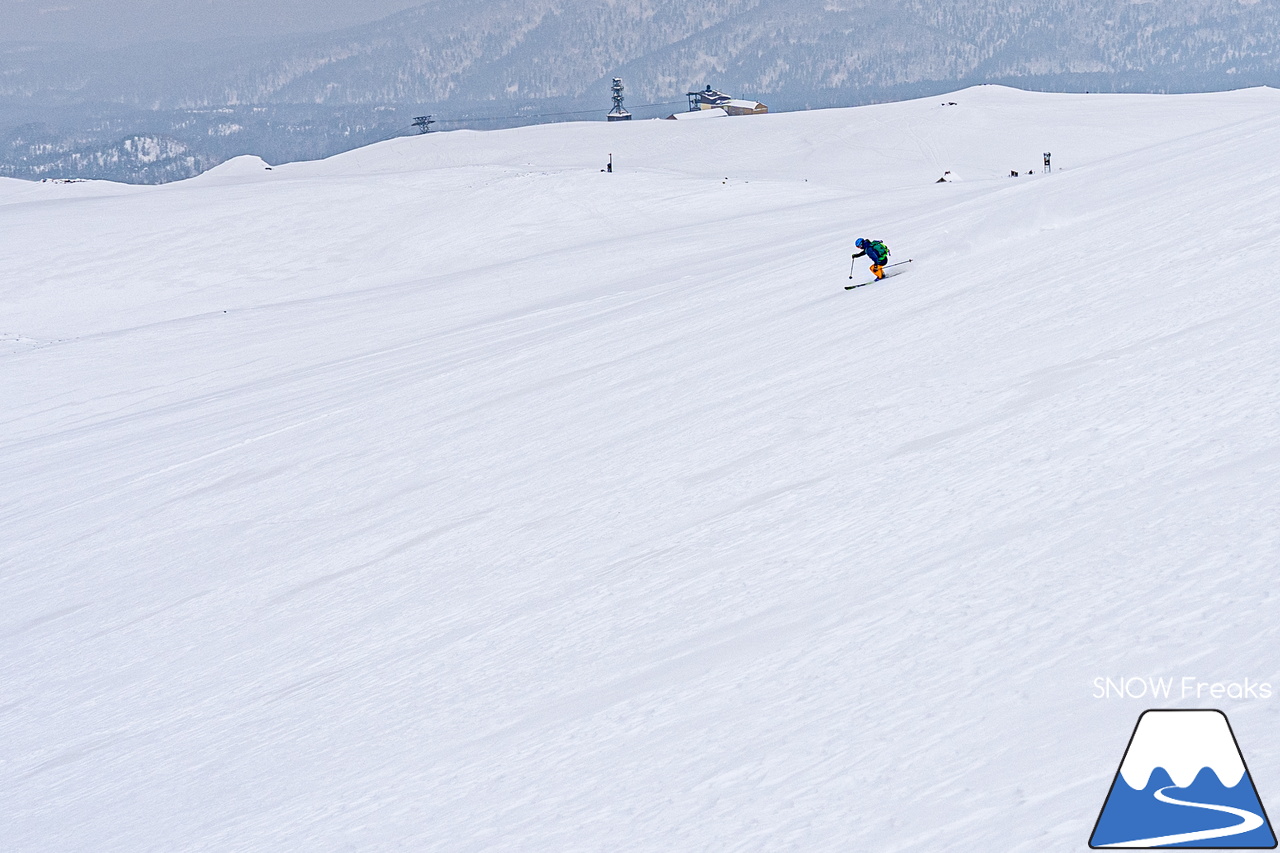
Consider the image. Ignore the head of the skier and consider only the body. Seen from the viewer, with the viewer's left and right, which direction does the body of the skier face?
facing to the left of the viewer
